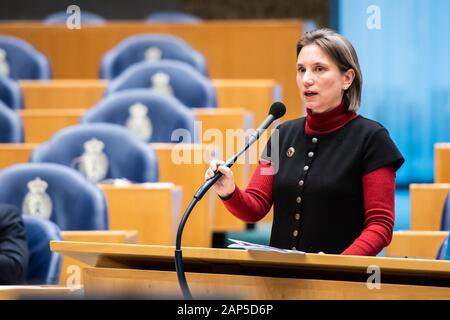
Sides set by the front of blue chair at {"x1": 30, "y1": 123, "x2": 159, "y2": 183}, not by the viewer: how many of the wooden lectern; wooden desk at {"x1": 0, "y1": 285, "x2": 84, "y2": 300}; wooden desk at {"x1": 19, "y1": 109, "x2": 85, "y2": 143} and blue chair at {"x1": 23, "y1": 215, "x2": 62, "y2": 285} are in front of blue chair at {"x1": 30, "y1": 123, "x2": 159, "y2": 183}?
3

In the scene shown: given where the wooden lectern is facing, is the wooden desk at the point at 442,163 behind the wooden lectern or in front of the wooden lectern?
behind

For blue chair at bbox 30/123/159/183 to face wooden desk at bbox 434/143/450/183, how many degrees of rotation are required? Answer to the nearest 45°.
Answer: approximately 45° to its left

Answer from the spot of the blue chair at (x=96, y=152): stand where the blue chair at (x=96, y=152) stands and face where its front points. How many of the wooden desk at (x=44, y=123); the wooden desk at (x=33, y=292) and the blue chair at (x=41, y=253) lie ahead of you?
2

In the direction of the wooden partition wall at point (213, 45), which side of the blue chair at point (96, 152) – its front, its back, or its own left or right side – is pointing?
back

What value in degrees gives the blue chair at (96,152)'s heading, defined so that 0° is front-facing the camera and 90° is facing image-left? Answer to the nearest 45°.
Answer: approximately 0°
